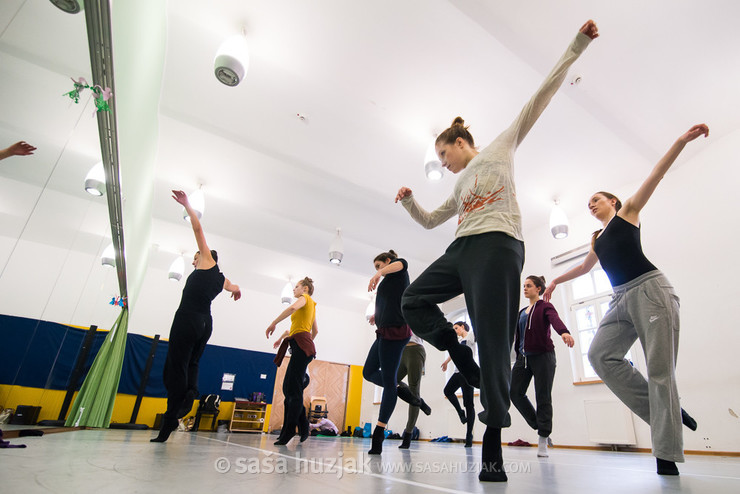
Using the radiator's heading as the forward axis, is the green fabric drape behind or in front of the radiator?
in front

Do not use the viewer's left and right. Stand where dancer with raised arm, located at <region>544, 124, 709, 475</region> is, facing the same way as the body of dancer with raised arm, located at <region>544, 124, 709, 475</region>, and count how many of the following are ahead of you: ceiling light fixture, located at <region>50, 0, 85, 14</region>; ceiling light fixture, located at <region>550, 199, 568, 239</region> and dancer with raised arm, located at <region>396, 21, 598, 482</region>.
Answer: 2

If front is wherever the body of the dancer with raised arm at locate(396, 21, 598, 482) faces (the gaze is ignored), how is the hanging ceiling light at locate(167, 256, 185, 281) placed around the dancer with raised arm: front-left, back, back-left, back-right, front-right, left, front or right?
right

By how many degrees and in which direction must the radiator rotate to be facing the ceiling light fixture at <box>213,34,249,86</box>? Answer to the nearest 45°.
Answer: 0° — it already faces it

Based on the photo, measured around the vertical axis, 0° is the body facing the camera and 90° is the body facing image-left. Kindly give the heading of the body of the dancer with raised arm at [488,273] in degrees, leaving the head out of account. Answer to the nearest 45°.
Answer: approximately 45°

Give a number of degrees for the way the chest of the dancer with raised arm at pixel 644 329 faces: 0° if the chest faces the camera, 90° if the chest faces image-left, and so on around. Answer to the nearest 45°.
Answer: approximately 45°

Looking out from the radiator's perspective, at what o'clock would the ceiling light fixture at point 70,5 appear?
The ceiling light fixture is roughly at 11 o'clock from the radiator.

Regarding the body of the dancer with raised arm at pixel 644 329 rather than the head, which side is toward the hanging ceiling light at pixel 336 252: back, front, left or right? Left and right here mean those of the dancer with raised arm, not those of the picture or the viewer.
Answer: right

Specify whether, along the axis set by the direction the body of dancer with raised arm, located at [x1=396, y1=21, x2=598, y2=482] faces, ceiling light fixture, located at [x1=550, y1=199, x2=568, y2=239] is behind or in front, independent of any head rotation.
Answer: behind

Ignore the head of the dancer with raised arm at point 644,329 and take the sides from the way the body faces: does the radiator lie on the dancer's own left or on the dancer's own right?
on the dancer's own right

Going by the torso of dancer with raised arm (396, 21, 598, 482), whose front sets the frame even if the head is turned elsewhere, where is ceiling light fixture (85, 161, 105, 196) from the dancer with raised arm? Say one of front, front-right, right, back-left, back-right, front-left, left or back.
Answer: front-right
